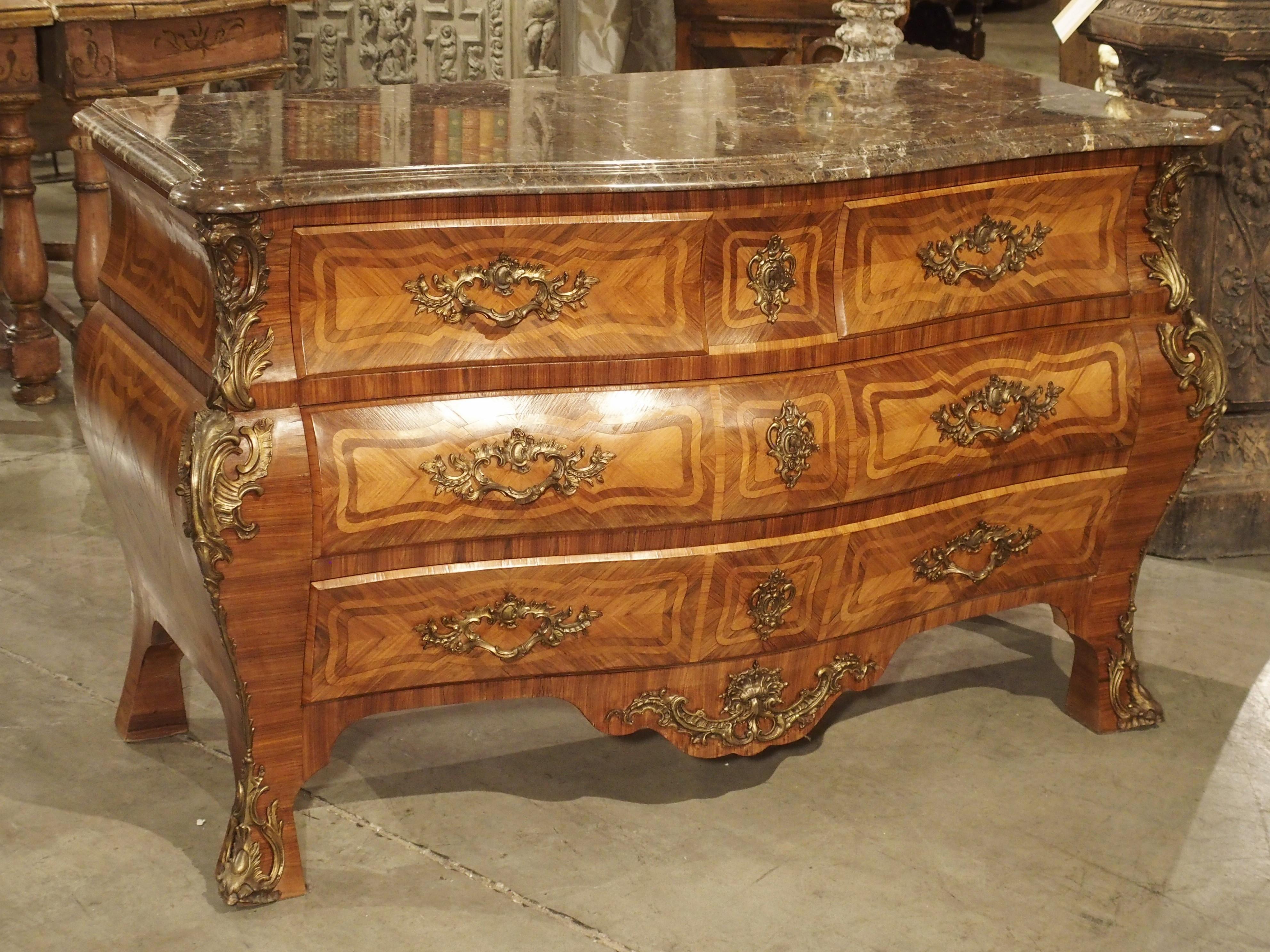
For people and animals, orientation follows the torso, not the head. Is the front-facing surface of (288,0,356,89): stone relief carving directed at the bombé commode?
yes

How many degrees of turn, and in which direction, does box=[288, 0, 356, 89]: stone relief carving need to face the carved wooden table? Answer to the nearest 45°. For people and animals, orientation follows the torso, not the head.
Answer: approximately 45° to its right

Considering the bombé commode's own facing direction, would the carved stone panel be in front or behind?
behind

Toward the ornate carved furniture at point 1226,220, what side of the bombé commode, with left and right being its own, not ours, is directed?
left

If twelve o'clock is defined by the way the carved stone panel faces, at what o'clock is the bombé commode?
The bombé commode is roughly at 12 o'clock from the carved stone panel.

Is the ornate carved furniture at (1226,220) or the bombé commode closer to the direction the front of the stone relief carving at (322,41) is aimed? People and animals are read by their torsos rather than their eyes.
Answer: the bombé commode

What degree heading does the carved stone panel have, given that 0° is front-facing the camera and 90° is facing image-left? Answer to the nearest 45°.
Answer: approximately 0°

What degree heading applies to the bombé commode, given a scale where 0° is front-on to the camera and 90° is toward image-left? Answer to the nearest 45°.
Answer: approximately 315°
